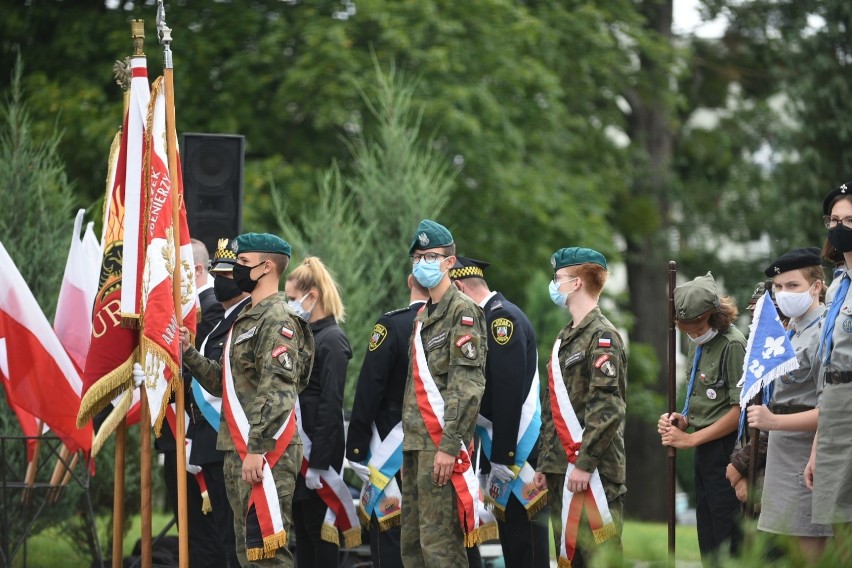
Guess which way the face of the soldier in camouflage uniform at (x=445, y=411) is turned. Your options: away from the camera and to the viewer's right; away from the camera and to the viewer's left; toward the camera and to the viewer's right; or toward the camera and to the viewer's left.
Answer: toward the camera and to the viewer's left

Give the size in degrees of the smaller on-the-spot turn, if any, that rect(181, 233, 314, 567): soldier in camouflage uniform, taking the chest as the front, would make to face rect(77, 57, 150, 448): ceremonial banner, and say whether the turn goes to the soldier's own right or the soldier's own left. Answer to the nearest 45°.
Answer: approximately 45° to the soldier's own right

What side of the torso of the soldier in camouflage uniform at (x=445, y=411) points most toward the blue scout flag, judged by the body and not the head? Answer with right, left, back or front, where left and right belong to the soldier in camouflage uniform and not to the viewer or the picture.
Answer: left

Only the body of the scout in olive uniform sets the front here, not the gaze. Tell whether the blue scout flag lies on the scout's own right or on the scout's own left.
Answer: on the scout's own left

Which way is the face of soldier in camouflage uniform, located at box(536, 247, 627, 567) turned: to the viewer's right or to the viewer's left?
to the viewer's left

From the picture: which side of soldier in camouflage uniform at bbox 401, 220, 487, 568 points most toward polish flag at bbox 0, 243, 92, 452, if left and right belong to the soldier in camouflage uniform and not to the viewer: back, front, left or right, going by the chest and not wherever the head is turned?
right

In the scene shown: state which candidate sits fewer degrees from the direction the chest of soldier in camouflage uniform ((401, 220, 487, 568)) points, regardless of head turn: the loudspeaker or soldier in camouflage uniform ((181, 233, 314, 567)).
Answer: the soldier in camouflage uniform
